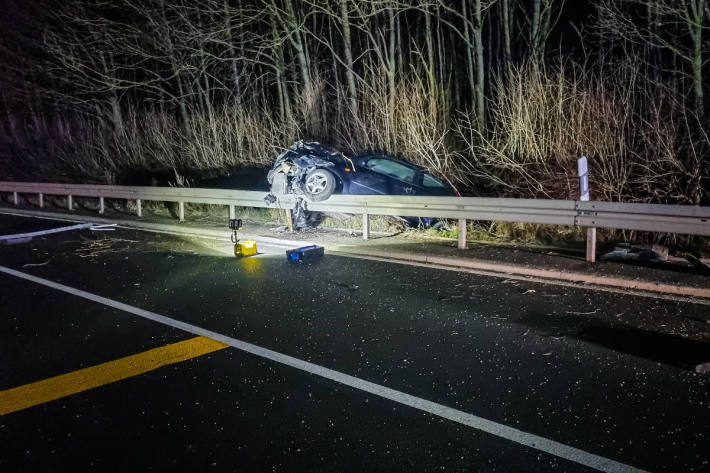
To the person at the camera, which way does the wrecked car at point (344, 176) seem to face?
facing to the left of the viewer

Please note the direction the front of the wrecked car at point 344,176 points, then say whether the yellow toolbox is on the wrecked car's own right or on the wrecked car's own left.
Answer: on the wrecked car's own left
